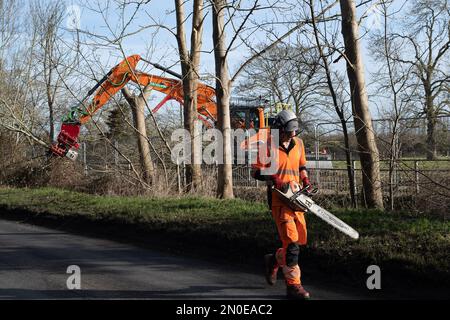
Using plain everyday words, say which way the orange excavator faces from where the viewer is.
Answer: facing to the left of the viewer

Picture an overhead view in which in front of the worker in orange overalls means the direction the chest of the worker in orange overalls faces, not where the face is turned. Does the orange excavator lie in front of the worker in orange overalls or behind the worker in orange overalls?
behind

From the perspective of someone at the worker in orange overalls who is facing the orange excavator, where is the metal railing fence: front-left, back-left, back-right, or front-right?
front-right

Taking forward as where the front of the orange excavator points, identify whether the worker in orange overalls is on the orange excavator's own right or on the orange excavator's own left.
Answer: on the orange excavator's own left

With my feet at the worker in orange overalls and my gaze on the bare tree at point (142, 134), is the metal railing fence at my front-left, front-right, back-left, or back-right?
front-right

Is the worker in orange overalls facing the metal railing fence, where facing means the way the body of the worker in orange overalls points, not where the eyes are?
no

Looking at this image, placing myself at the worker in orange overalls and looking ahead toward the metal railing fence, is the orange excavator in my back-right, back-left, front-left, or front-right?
front-left

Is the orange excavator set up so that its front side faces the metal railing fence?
no
